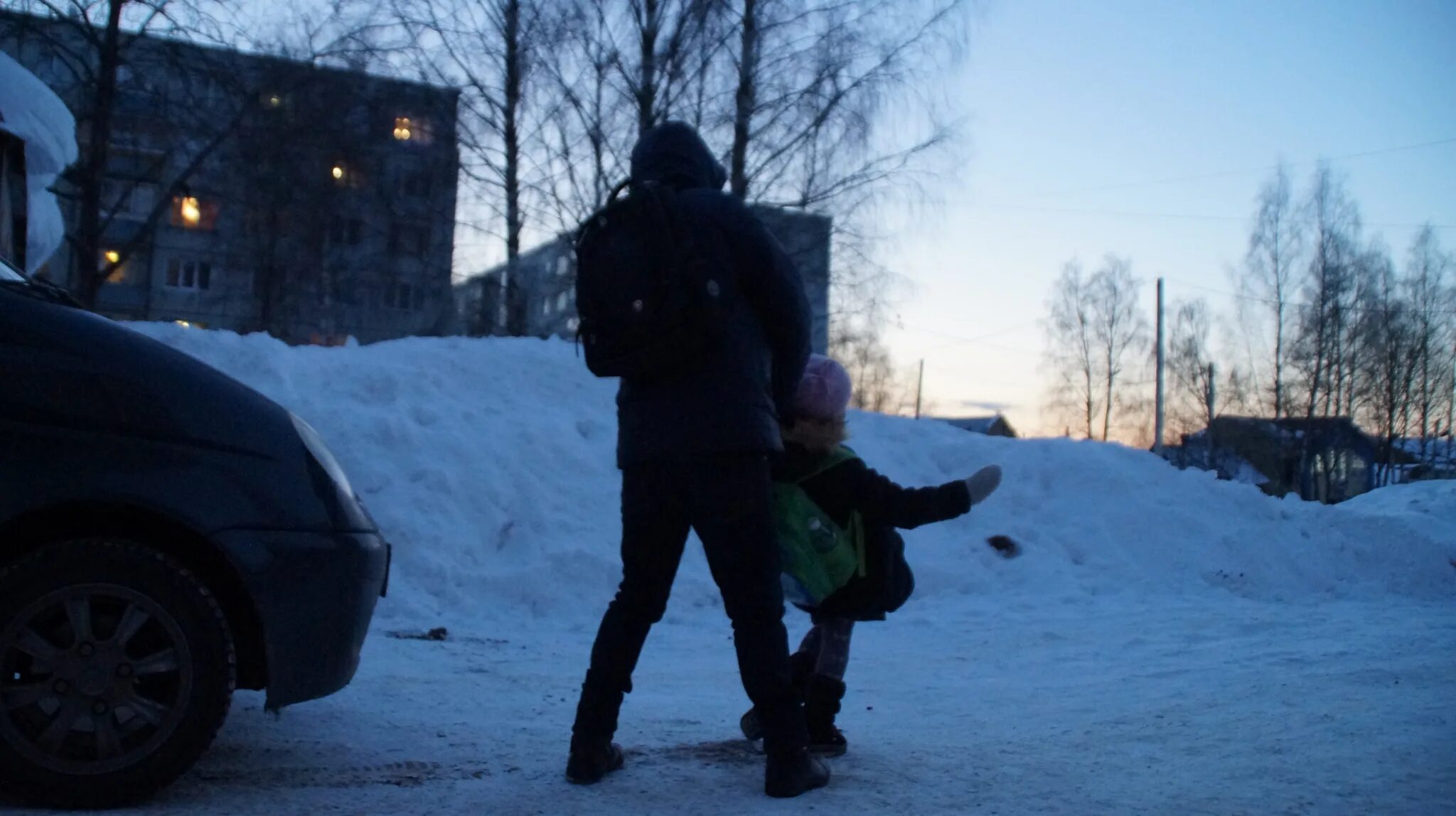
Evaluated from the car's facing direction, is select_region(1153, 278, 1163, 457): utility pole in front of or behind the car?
in front

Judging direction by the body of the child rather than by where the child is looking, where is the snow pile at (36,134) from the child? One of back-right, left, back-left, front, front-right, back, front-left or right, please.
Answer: left

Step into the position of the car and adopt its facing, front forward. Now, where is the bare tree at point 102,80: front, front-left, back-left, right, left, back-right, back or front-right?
left

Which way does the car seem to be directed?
to the viewer's right

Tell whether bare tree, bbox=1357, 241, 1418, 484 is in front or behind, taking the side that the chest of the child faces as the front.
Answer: in front

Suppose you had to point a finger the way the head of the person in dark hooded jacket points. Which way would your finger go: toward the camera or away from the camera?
away from the camera

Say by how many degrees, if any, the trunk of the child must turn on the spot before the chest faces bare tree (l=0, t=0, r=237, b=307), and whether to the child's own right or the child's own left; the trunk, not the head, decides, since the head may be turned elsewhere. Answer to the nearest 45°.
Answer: approximately 90° to the child's own left

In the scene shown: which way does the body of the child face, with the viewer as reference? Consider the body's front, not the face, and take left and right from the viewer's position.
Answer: facing away from the viewer and to the right of the viewer

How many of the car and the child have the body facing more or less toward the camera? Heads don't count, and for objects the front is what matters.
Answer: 0
